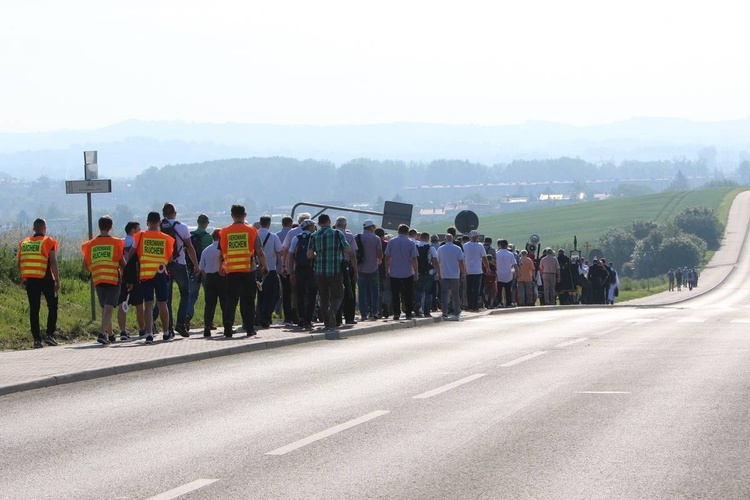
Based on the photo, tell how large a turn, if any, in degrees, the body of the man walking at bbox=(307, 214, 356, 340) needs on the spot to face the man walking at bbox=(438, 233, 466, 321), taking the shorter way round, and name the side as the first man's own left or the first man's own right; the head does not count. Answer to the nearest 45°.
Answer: approximately 45° to the first man's own right

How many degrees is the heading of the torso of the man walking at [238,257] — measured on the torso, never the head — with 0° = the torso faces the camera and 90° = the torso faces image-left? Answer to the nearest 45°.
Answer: approximately 180°

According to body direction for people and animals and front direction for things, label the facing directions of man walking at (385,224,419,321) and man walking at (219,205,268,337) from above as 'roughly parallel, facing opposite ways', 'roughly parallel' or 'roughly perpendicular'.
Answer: roughly parallel

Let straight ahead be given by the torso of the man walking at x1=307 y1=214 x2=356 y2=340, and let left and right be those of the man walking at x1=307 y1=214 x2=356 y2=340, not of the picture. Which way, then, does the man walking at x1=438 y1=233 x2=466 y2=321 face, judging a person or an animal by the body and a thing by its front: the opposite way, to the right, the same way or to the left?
the same way

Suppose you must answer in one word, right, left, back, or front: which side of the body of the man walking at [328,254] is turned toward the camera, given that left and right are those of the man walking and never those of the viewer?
back

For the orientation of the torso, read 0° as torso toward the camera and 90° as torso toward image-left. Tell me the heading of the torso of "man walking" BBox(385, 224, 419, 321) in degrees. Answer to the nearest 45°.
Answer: approximately 180°

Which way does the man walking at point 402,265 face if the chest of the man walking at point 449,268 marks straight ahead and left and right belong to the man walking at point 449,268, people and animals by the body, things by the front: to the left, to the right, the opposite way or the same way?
the same way

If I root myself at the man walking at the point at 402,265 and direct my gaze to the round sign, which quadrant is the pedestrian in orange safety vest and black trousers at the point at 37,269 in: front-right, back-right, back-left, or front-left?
back-left

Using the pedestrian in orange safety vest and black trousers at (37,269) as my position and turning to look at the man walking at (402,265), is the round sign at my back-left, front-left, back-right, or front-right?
front-left

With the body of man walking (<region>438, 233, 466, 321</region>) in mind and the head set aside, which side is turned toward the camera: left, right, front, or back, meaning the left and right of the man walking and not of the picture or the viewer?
back

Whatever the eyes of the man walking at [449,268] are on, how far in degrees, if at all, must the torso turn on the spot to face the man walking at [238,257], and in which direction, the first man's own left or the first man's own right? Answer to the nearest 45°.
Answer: approximately 135° to the first man's own left

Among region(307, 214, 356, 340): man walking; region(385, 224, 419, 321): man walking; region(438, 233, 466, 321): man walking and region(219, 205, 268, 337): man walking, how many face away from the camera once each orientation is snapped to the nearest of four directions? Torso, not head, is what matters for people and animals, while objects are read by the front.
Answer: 4

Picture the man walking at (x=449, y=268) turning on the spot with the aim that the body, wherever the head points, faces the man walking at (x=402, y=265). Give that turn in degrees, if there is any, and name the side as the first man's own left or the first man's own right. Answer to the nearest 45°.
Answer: approximately 135° to the first man's own left

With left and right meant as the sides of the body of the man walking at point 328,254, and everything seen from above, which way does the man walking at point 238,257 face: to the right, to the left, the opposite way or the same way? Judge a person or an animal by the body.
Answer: the same way

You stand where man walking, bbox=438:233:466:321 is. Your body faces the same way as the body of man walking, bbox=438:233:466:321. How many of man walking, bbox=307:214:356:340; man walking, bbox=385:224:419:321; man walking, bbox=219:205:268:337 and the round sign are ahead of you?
1
